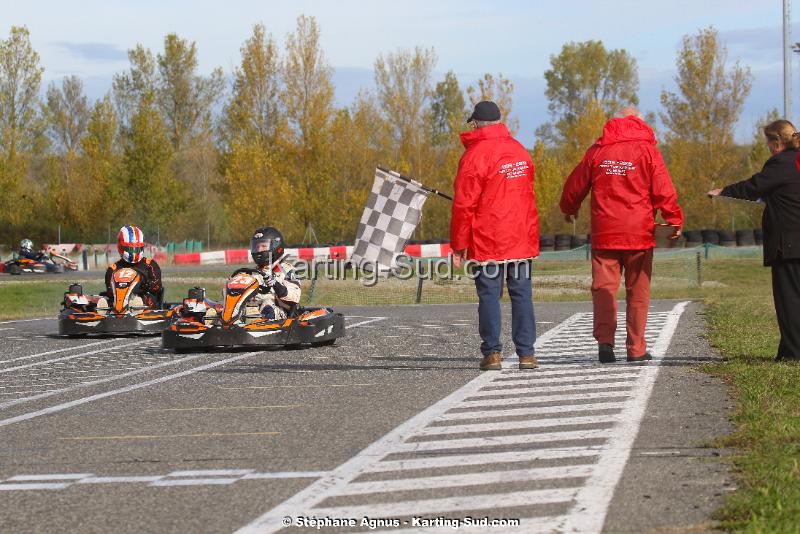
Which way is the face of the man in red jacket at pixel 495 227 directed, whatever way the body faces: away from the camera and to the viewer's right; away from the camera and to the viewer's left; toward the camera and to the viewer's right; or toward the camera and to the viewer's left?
away from the camera and to the viewer's left

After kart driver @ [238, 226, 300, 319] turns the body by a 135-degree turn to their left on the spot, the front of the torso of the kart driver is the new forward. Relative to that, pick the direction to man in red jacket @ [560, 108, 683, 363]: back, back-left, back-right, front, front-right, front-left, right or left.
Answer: front-right

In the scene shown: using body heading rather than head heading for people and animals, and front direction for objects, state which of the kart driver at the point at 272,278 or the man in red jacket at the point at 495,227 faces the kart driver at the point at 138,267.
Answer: the man in red jacket

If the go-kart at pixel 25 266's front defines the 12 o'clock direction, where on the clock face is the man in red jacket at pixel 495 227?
The man in red jacket is roughly at 3 o'clock from the go-kart.

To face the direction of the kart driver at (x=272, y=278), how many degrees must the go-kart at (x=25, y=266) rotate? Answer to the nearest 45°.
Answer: approximately 90° to its right

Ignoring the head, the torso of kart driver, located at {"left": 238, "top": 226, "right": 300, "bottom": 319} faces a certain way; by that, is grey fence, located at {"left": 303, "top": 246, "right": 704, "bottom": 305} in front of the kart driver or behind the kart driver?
behind

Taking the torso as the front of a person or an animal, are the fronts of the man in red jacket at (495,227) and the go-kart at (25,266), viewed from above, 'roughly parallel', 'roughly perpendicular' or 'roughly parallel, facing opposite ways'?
roughly perpendicular

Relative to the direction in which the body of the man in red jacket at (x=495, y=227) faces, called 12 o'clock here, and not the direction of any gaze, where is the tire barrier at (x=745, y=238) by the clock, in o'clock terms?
The tire barrier is roughly at 2 o'clock from the man in red jacket.

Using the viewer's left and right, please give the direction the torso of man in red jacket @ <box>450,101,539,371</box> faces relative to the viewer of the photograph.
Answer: facing away from the viewer and to the left of the viewer

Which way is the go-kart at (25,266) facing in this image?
to the viewer's right
